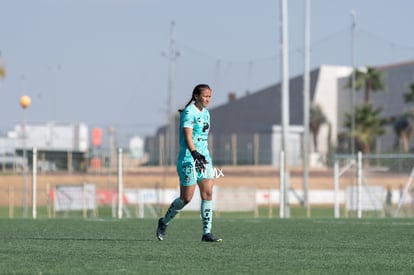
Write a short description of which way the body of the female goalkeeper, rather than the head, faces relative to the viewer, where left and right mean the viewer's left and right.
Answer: facing the viewer and to the right of the viewer

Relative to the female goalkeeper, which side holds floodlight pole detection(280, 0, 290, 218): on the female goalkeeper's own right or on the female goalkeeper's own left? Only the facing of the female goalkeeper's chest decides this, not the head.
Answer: on the female goalkeeper's own left

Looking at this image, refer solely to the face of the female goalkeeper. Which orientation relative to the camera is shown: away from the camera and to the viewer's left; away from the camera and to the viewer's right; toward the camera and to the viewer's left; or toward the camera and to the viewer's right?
toward the camera and to the viewer's right
